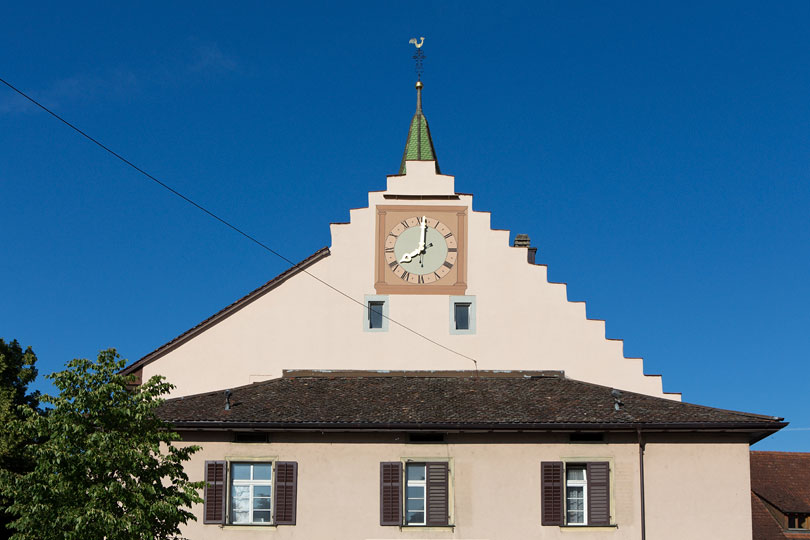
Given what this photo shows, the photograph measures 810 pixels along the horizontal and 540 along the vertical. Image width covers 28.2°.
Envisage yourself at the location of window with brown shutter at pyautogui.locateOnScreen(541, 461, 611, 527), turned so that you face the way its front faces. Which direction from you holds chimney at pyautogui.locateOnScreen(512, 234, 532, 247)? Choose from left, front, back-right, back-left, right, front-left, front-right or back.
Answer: back

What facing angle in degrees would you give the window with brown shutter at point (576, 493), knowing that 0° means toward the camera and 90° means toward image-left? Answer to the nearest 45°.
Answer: approximately 0°

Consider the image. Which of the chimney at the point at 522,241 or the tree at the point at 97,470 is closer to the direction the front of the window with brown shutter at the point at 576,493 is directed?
the tree

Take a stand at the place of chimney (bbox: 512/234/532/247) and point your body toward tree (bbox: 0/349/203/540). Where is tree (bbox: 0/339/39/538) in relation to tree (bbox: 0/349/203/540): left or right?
right

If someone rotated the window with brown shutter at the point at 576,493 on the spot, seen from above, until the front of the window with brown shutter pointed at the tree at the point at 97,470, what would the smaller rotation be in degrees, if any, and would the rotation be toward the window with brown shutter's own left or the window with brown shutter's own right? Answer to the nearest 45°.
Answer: approximately 45° to the window with brown shutter's own right

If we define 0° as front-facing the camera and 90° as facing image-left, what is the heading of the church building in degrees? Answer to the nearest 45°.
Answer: approximately 0°
